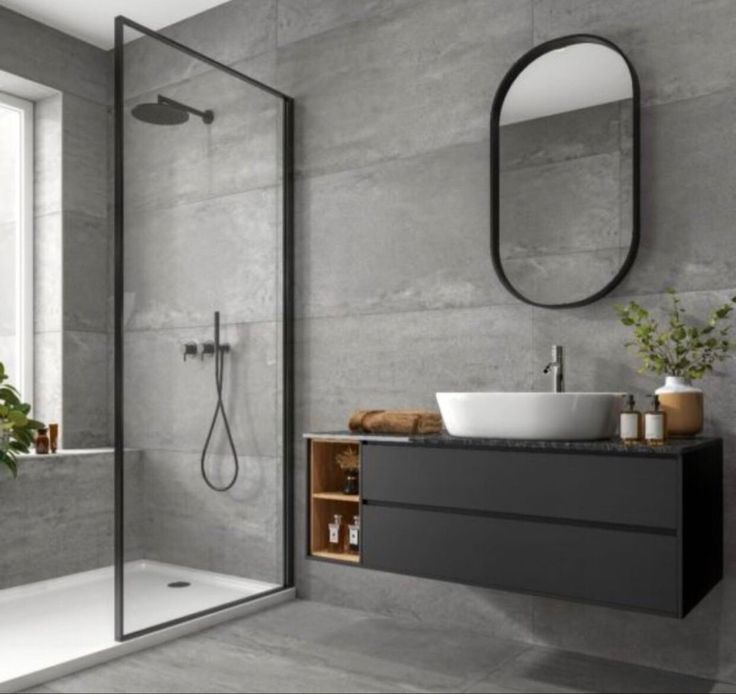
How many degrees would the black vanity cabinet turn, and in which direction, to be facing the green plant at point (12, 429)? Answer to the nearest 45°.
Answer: approximately 45° to its right

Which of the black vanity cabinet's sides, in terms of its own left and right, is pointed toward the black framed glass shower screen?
right

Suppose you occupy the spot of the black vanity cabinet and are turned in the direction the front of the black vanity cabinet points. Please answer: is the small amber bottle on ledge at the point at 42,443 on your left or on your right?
on your right

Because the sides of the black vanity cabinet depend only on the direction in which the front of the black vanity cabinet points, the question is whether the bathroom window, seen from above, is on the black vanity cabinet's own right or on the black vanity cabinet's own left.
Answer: on the black vanity cabinet's own right

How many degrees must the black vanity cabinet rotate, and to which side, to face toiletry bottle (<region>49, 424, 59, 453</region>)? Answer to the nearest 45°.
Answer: approximately 90° to its right

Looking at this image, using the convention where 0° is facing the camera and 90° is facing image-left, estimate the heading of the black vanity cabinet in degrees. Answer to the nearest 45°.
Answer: approximately 45°
